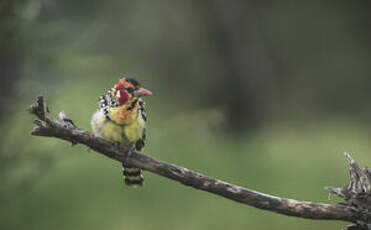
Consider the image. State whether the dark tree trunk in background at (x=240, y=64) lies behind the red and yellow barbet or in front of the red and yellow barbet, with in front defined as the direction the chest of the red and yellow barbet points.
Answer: behind

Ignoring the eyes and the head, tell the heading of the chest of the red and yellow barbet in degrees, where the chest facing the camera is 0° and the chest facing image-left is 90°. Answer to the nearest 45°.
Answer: approximately 0°
